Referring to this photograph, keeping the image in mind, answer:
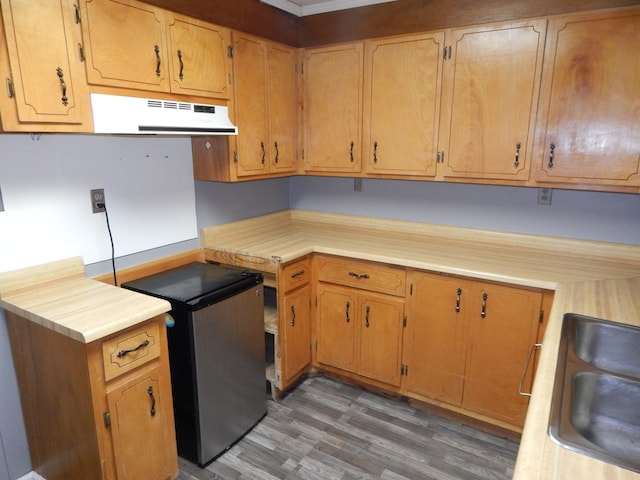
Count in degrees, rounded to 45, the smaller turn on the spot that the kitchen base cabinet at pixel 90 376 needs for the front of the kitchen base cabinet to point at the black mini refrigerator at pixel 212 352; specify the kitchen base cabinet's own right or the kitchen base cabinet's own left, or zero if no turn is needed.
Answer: approximately 45° to the kitchen base cabinet's own left

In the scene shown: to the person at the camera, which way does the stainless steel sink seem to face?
facing to the left of the viewer

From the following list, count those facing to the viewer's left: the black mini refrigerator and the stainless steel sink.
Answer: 1
